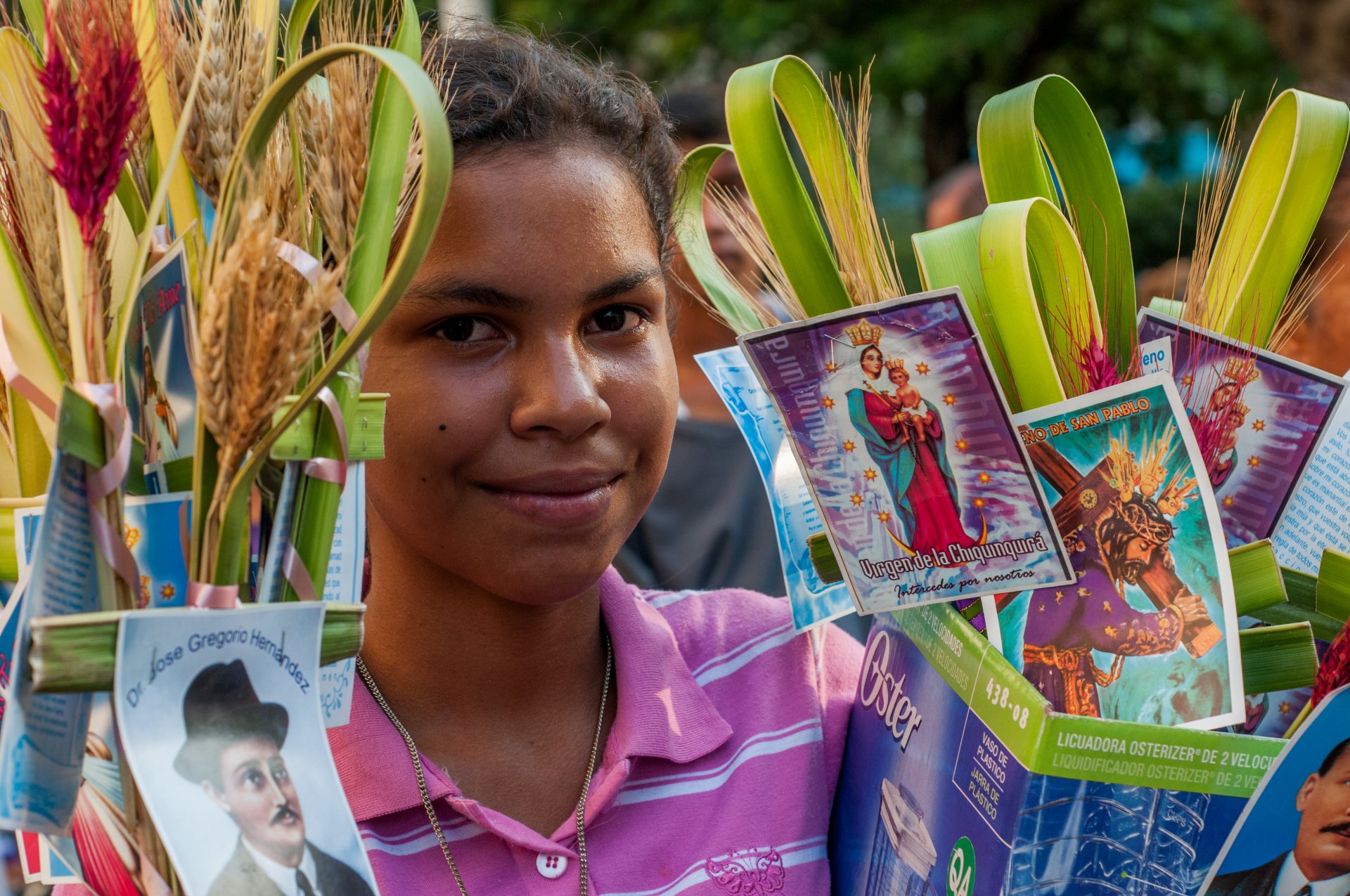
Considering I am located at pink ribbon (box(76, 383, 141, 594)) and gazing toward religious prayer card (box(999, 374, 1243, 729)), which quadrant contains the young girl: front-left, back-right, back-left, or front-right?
front-left

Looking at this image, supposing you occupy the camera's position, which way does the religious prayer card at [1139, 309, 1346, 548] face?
facing the viewer

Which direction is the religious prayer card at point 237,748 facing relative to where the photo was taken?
toward the camera

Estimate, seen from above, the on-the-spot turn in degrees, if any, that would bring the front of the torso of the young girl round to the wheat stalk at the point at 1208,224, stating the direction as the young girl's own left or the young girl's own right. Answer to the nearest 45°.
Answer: approximately 90° to the young girl's own left

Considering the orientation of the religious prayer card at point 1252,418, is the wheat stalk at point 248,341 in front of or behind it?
in front

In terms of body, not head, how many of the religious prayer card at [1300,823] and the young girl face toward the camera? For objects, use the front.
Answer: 2

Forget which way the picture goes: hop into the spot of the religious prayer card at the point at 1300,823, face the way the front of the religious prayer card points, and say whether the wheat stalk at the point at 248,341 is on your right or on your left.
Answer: on your right

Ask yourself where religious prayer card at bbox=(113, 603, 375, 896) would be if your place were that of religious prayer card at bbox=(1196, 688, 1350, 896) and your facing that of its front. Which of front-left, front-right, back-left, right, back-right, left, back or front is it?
front-right

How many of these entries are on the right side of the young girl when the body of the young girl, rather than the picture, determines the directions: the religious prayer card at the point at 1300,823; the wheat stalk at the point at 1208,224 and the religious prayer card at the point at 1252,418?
0

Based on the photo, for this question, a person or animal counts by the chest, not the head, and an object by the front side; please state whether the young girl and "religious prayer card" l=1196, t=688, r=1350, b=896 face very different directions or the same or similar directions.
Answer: same or similar directions
